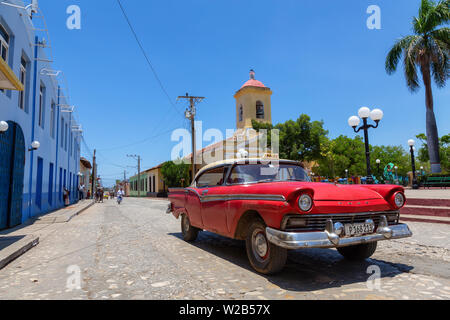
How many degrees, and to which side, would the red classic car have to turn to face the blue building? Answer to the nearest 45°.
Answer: approximately 180°

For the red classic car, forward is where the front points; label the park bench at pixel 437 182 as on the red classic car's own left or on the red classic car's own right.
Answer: on the red classic car's own left

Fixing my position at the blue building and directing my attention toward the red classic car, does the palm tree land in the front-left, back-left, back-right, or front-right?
front-left

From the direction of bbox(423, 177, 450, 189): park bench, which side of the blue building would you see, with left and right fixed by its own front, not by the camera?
front

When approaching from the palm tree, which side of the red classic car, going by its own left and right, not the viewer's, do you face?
left

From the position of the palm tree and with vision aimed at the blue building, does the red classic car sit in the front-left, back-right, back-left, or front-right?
front-left

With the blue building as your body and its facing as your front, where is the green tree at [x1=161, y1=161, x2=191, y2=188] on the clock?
The green tree is roughly at 10 o'clock from the blue building.

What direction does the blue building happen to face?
to the viewer's right

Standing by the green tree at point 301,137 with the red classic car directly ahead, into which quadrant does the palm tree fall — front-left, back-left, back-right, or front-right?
front-left

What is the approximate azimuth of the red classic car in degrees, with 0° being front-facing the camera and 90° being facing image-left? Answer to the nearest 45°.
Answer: approximately 315°

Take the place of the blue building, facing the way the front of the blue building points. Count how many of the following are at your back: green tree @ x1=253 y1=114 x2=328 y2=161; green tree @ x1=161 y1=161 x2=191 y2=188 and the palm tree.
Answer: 0

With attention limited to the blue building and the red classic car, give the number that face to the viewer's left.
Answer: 0

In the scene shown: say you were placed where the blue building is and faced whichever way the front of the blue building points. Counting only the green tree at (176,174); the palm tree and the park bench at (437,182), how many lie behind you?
0

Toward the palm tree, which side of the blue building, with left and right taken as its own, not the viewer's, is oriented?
front
